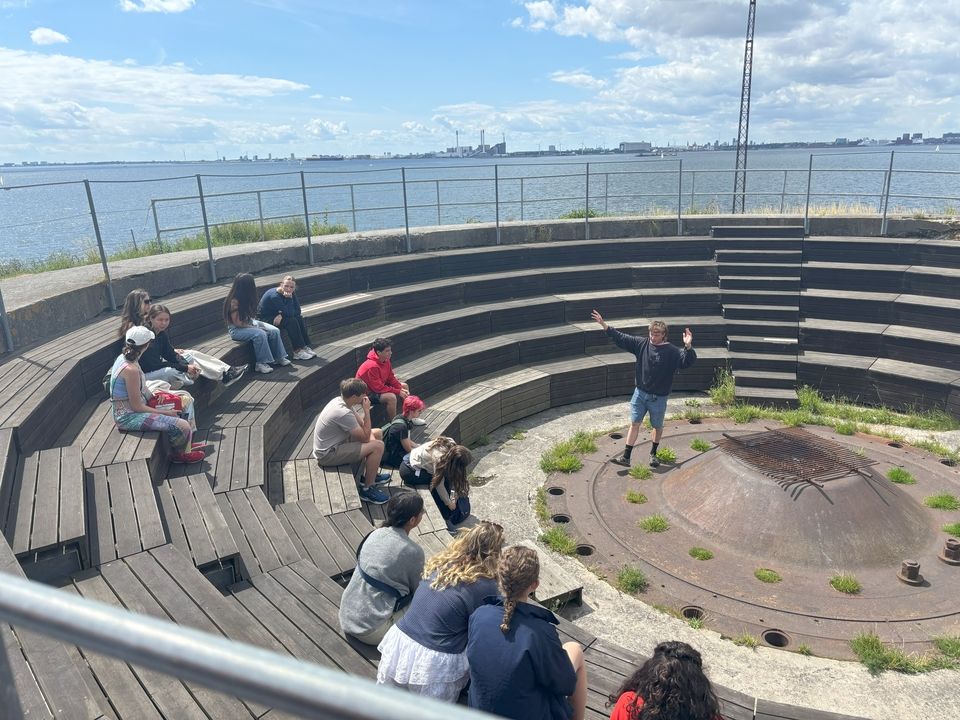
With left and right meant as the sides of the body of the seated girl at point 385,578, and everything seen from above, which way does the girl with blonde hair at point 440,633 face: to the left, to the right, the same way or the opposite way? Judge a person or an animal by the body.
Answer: the same way

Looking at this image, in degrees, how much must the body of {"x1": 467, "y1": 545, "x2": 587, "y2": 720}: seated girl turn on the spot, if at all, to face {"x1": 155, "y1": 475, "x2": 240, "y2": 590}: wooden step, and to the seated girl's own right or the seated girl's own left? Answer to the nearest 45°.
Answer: approximately 90° to the seated girl's own left

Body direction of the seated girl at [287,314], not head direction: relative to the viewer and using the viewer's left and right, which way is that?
facing the viewer and to the right of the viewer

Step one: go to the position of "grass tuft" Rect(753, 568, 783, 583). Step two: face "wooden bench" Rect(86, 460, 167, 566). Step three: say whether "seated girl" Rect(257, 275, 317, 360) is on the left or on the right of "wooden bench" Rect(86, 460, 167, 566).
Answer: right

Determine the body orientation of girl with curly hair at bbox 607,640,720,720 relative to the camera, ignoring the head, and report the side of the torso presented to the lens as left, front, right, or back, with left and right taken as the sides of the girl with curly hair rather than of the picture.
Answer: back

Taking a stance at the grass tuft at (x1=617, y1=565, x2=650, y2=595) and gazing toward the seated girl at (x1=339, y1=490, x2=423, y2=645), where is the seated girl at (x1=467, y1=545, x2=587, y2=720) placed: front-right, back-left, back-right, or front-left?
front-left

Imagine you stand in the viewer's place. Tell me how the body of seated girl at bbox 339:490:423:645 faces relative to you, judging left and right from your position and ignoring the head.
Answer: facing away from the viewer and to the right of the viewer

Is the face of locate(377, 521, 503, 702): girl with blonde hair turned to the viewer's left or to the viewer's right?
to the viewer's right

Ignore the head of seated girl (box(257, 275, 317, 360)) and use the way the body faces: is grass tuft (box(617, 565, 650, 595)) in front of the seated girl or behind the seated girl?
in front

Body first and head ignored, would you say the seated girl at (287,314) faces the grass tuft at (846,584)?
yes

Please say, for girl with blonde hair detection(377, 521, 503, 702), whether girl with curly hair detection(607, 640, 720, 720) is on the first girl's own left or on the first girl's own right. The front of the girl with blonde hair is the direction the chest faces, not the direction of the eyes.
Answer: on the first girl's own right

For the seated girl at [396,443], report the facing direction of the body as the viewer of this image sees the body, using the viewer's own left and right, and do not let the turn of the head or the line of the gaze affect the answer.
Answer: facing to the right of the viewer
